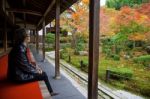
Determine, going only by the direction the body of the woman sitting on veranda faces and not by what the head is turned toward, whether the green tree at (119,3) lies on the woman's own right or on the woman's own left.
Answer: on the woman's own left

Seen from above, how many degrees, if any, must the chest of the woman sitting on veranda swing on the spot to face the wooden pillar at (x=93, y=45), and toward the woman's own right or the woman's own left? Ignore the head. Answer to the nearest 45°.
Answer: approximately 45° to the woman's own right

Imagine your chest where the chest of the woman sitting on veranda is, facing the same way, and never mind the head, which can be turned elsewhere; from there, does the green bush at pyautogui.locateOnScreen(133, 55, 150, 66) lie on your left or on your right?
on your left

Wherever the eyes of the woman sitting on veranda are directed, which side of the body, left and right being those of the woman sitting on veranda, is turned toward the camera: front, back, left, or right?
right

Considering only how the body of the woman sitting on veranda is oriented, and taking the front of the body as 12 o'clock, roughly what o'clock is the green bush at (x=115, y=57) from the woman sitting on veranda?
The green bush is roughly at 10 o'clock from the woman sitting on veranda.
